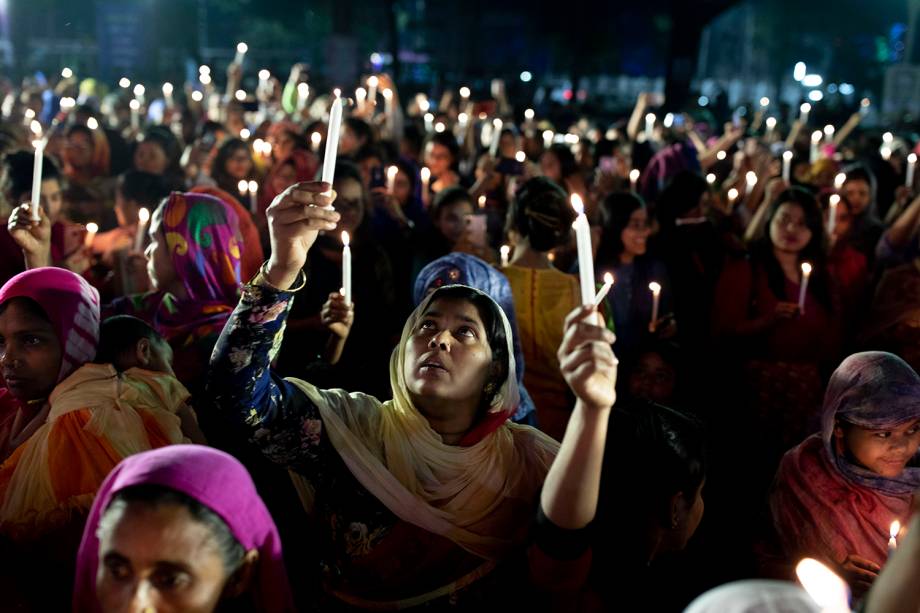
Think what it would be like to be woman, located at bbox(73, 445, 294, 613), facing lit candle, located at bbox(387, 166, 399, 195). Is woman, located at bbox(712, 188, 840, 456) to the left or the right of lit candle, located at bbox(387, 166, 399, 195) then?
right

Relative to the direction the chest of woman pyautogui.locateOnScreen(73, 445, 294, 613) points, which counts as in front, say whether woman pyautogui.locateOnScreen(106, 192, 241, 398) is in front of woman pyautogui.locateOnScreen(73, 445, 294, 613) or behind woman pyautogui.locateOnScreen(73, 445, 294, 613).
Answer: behind

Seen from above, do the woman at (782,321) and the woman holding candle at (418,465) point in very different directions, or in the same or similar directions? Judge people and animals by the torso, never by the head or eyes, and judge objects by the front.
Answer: same or similar directions

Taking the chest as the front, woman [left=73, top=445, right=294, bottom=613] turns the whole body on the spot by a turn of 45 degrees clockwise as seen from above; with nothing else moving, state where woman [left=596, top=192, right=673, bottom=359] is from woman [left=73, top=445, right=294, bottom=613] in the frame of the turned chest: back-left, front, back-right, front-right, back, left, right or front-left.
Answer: back-right

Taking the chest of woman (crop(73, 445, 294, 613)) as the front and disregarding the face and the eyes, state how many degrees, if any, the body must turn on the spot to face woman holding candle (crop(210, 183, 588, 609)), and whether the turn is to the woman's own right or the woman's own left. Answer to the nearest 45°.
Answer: approximately 180°

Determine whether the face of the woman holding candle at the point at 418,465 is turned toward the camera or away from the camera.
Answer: toward the camera

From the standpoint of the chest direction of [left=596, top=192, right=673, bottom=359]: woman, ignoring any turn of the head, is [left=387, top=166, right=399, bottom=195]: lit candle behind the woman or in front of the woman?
behind

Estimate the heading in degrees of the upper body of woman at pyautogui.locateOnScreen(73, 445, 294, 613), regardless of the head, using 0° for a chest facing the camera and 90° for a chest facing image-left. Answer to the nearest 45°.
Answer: approximately 45°

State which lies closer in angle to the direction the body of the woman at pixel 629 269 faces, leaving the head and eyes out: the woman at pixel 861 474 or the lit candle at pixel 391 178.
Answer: the woman

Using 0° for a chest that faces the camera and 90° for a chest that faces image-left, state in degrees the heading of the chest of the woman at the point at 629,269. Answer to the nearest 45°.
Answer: approximately 315°

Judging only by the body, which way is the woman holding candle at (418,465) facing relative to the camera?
toward the camera

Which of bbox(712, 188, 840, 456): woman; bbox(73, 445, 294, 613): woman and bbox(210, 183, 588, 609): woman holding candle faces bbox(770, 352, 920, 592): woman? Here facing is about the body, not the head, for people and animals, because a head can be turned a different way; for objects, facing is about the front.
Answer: bbox(712, 188, 840, 456): woman

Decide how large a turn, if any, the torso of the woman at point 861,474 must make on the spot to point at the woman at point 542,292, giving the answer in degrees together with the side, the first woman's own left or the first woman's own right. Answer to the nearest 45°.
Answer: approximately 180°
